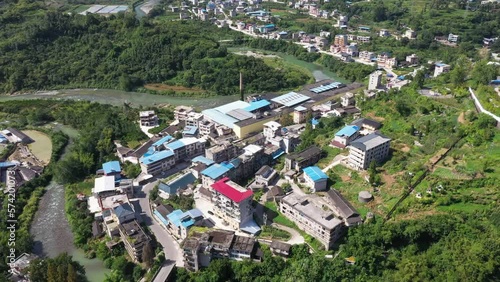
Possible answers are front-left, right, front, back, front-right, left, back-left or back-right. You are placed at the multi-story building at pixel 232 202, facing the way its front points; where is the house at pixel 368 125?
back

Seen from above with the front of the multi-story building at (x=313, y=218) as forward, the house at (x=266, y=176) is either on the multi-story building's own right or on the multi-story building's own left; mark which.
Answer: on the multi-story building's own right

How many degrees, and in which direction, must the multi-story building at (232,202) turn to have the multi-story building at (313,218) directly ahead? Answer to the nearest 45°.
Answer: approximately 135° to its left

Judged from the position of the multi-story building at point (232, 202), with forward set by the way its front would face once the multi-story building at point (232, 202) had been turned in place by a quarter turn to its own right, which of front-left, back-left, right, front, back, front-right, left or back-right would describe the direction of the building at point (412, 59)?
right

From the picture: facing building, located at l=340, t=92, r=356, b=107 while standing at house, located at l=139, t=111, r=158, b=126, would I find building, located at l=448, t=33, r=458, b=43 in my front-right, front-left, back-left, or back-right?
front-left

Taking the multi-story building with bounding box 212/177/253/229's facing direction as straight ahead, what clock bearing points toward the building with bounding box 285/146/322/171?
The building is roughly at 6 o'clock from the multi-story building.

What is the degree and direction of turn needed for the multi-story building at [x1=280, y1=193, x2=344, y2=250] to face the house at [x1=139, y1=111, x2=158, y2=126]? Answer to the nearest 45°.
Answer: approximately 90° to its right

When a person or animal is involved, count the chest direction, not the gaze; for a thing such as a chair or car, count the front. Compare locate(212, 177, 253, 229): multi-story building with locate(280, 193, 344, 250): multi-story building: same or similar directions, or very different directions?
same or similar directions

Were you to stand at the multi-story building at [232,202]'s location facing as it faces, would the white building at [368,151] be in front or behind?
behind

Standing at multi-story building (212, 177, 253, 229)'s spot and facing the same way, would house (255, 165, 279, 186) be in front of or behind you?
behind

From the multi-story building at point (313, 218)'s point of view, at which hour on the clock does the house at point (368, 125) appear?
The house is roughly at 5 o'clock from the multi-story building.

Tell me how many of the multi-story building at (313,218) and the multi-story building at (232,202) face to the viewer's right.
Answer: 0

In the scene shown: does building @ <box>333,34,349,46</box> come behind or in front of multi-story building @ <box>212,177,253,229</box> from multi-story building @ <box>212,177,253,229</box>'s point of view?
behind

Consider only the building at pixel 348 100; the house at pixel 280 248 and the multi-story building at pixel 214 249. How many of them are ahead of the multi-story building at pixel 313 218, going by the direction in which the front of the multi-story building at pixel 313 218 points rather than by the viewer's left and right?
2

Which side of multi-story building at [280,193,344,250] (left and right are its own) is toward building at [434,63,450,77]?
back

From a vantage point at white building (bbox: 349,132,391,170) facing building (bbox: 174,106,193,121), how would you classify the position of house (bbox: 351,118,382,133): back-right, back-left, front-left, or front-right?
front-right

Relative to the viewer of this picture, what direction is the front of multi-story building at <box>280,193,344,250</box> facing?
facing the viewer and to the left of the viewer
